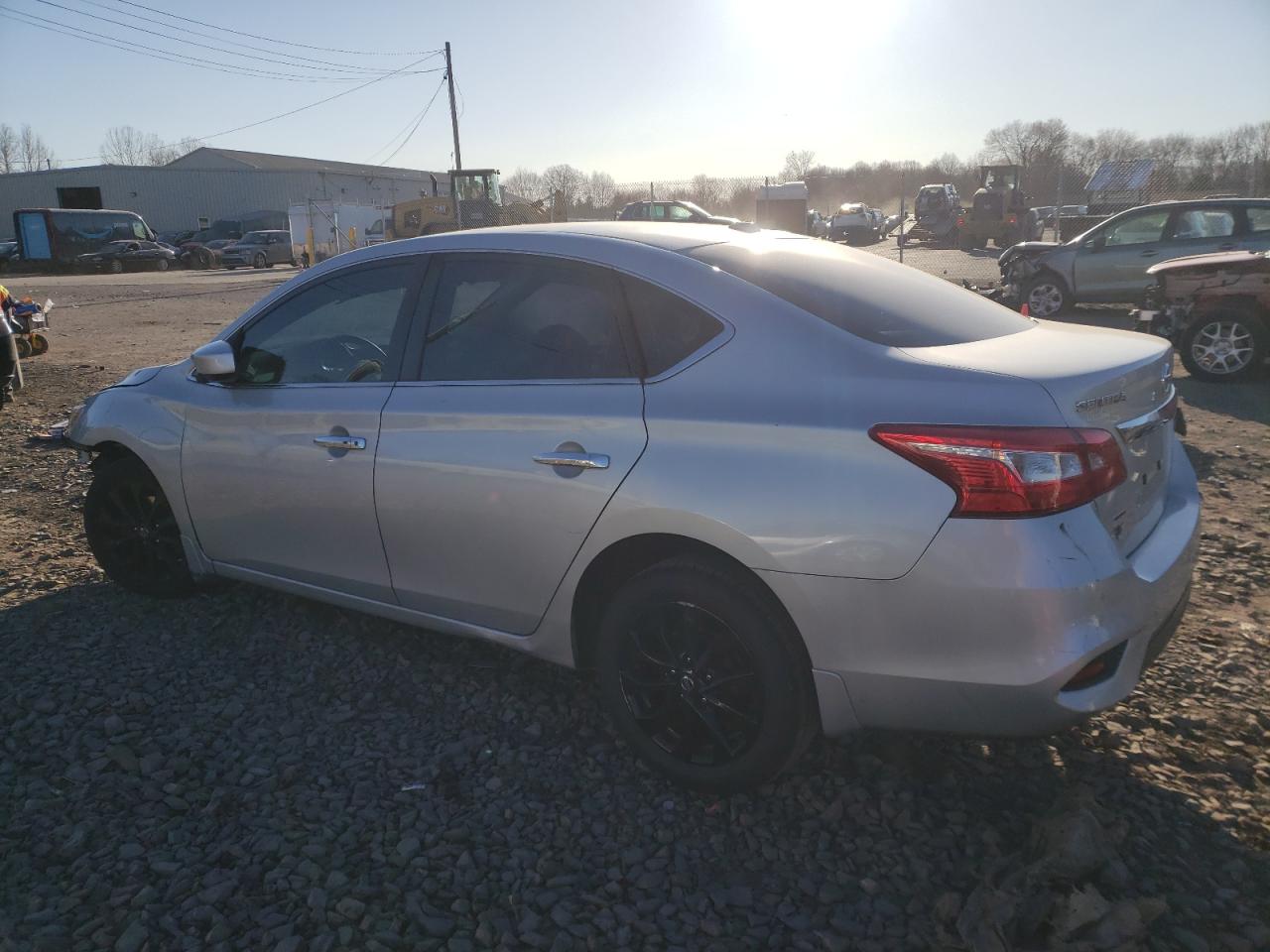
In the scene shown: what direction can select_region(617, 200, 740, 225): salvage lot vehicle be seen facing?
to the viewer's right

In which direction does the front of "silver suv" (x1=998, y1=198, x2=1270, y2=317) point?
to the viewer's left

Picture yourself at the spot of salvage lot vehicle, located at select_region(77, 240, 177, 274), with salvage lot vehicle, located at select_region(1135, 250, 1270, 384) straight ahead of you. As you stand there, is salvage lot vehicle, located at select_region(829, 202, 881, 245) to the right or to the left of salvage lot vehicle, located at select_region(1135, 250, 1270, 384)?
left

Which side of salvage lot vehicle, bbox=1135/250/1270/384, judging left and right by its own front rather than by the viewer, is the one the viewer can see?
left

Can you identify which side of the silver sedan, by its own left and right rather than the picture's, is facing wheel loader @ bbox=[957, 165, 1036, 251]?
right

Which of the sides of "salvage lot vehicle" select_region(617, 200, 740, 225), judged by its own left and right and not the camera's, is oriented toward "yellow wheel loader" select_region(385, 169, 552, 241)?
back

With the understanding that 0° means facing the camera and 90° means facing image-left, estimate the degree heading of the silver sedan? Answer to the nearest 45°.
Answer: approximately 135°
